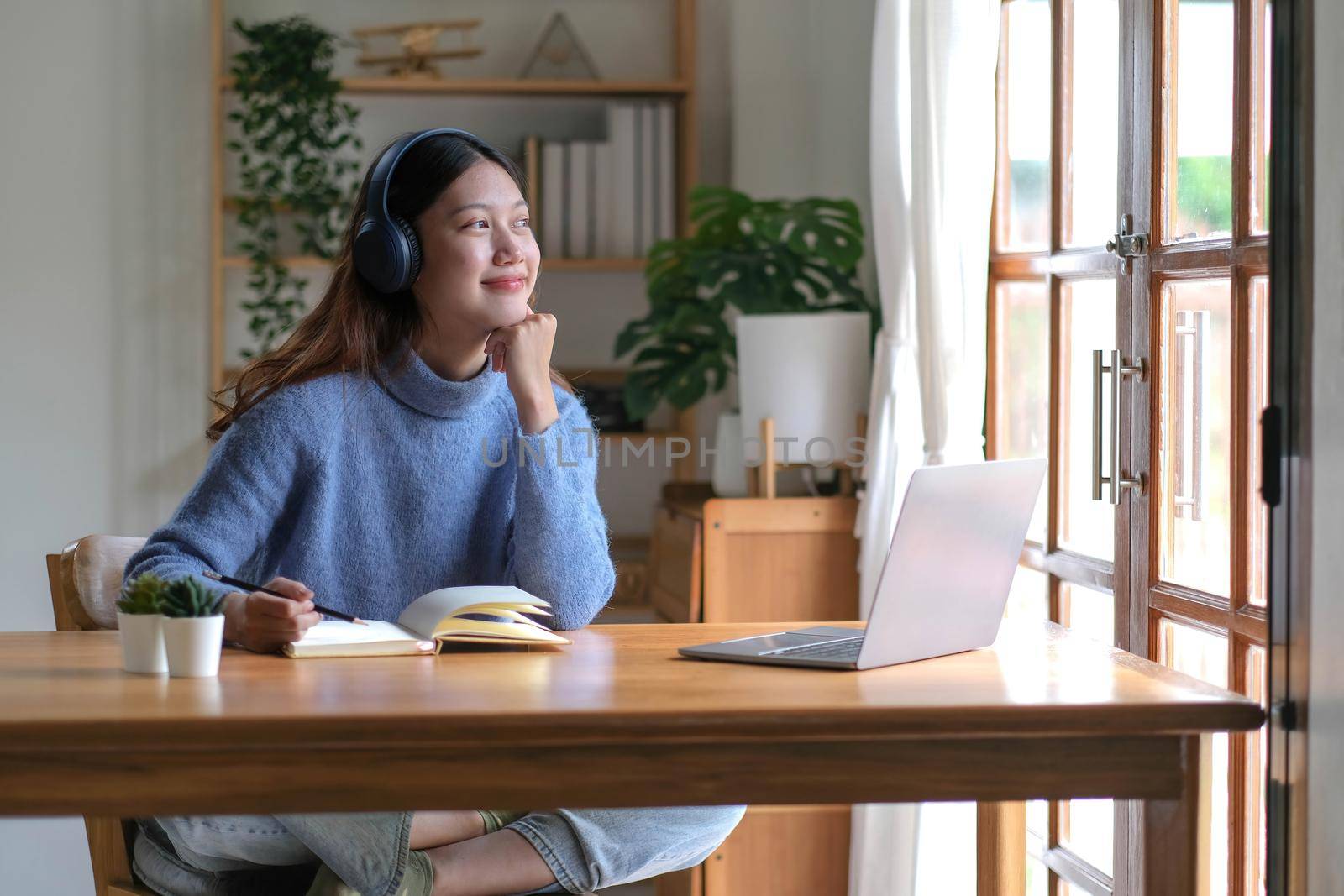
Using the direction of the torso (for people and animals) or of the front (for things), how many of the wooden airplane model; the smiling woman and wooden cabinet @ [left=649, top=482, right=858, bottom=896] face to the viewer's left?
1

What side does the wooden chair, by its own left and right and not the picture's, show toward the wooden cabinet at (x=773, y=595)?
left

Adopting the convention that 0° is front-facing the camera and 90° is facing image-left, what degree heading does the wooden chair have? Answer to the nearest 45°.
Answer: approximately 315°

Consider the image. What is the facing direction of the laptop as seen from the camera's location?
facing away from the viewer and to the left of the viewer

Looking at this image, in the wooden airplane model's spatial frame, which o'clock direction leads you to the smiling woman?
The smiling woman is roughly at 12 o'clock from the wooden airplane model.

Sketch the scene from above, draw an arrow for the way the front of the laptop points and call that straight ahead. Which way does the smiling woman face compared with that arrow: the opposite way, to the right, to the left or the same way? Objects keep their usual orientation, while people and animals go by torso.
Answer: the opposite way

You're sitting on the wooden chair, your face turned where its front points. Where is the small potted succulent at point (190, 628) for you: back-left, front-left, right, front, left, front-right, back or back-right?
front-right
